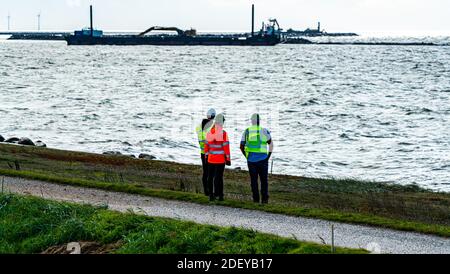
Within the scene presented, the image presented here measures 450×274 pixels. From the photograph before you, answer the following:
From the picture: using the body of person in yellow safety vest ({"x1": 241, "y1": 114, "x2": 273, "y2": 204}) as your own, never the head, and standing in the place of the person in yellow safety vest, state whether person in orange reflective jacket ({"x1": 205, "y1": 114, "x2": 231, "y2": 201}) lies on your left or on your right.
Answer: on your left

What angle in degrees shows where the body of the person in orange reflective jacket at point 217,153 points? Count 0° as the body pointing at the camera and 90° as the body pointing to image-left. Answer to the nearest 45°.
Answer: approximately 180°

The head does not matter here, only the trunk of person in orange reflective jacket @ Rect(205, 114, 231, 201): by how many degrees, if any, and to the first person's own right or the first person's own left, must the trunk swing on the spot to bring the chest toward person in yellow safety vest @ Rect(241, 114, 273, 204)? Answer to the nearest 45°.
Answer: approximately 90° to the first person's own right

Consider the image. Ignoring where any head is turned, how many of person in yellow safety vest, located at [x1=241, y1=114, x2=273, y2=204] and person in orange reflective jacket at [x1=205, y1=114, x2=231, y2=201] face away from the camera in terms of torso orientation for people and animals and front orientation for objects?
2

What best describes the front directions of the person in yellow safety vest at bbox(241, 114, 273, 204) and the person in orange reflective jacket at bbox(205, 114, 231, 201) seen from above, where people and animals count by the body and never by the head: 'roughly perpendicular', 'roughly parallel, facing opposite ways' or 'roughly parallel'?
roughly parallel

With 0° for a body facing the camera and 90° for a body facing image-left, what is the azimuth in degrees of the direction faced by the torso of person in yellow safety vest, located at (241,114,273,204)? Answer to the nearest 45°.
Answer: approximately 180°
